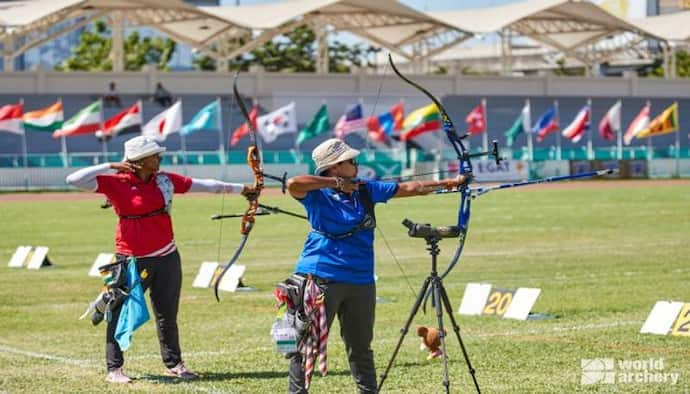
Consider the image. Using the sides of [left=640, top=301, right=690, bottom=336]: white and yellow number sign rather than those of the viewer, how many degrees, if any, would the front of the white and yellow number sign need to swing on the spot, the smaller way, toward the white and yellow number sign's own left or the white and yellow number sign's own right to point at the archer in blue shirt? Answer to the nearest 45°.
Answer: approximately 45° to the white and yellow number sign's own right

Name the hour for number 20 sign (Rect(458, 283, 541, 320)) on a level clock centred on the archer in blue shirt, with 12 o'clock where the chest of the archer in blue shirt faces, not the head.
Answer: The number 20 sign is roughly at 8 o'clock from the archer in blue shirt.

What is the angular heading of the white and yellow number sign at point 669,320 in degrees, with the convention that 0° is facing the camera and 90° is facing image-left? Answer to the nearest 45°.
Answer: approximately 0°

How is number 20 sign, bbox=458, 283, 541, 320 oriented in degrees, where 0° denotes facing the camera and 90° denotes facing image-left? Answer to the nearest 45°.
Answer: approximately 0°

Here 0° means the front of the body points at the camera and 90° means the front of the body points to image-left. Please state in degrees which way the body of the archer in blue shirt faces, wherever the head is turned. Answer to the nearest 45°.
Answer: approximately 315°

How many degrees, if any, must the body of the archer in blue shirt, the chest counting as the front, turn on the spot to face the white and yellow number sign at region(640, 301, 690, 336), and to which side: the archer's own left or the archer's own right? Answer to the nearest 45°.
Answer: approximately 90° to the archer's own left

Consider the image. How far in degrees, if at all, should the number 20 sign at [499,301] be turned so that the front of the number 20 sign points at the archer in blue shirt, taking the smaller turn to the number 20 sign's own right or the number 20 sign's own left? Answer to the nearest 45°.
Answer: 0° — it already faces them
